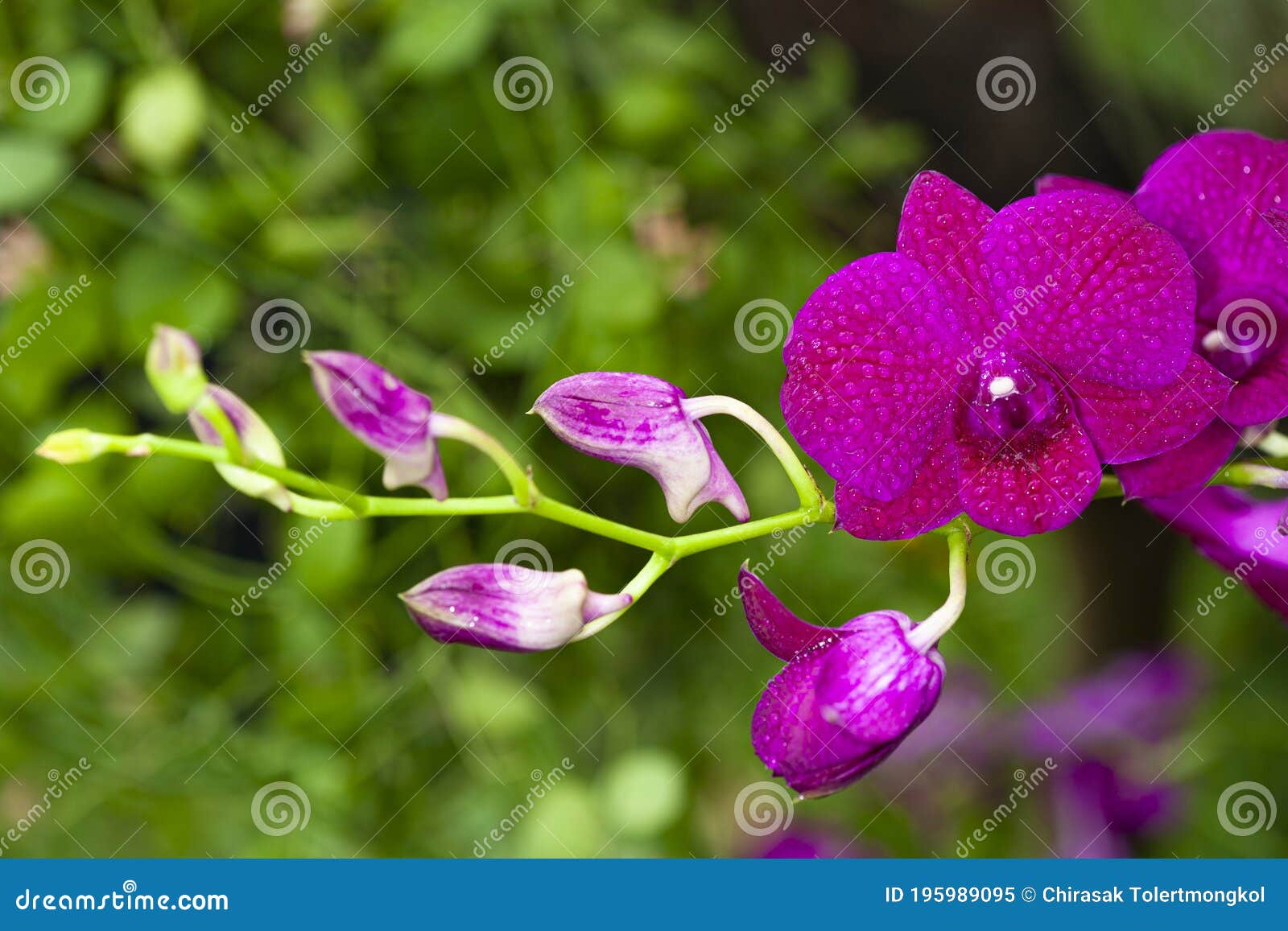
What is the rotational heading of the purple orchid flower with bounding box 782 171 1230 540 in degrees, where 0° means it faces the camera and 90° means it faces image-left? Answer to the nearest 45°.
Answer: approximately 0°
